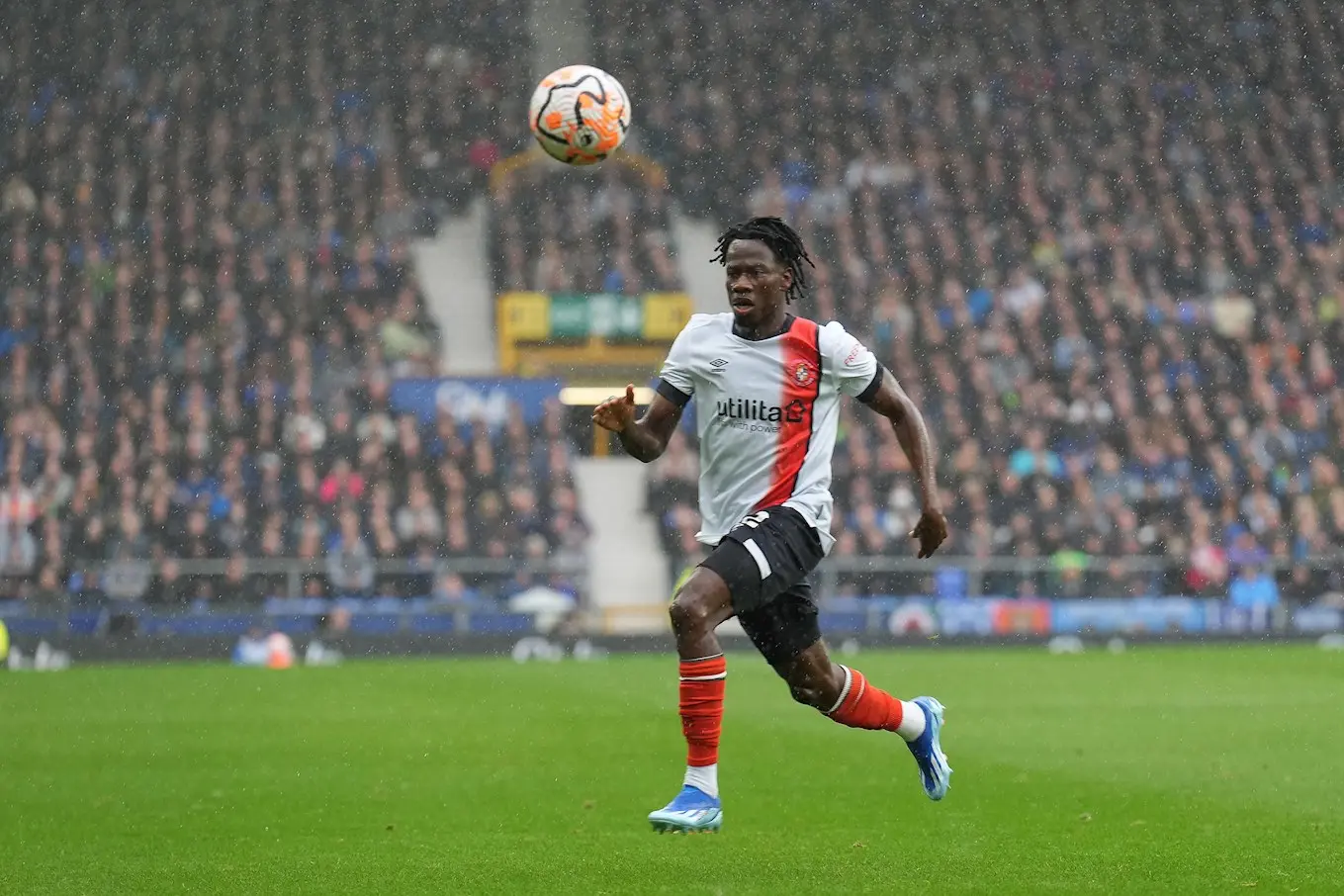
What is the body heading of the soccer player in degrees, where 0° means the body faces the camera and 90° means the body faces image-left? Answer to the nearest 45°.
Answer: approximately 45°

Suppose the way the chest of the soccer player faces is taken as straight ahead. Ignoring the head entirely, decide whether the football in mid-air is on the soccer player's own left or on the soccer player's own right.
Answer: on the soccer player's own right

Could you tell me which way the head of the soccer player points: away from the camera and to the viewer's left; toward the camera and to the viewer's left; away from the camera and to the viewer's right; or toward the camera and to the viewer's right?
toward the camera and to the viewer's left
